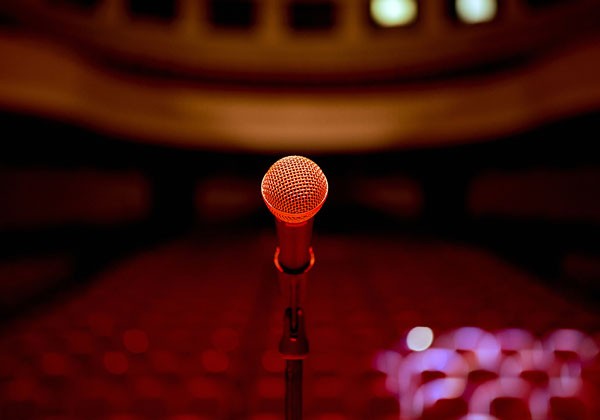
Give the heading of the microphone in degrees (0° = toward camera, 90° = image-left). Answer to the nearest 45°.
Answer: approximately 0°
